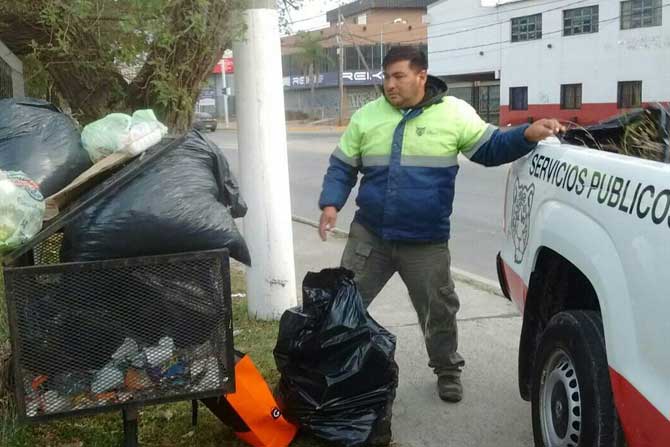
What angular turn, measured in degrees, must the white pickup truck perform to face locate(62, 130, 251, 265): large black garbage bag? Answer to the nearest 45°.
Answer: approximately 135° to its right

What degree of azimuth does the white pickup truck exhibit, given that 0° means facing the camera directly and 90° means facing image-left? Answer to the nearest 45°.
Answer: approximately 315°

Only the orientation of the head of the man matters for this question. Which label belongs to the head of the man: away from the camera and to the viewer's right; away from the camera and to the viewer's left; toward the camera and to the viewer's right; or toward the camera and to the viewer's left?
toward the camera and to the viewer's left

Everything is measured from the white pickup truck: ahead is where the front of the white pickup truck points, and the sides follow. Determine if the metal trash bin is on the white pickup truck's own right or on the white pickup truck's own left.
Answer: on the white pickup truck's own right

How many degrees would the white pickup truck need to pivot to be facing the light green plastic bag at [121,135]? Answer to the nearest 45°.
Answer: approximately 135° to its right

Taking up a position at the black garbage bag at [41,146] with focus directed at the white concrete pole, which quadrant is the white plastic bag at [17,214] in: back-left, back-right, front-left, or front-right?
back-right
